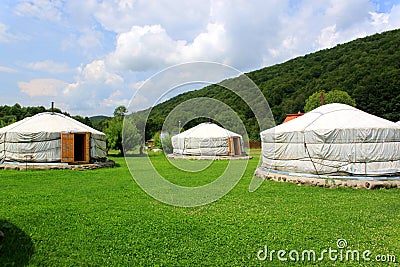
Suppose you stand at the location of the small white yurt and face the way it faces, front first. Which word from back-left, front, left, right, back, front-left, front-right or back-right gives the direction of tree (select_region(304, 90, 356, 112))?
left

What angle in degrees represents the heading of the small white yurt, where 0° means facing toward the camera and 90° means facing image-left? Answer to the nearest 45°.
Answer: approximately 315°
